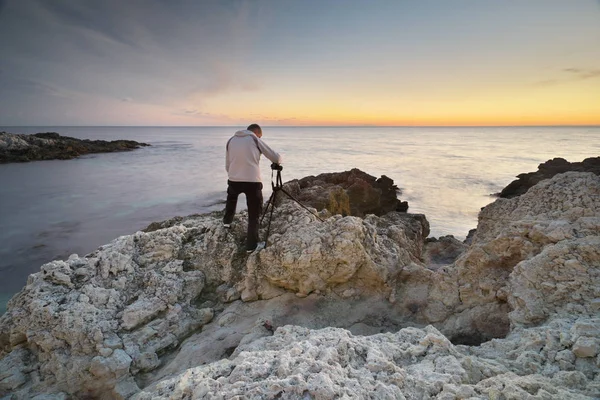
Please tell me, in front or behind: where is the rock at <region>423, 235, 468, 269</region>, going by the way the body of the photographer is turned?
in front

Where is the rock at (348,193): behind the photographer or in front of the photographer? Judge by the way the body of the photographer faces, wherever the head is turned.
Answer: in front

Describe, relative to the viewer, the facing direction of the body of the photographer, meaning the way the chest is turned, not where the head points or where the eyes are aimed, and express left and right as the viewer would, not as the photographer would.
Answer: facing away from the viewer and to the right of the viewer

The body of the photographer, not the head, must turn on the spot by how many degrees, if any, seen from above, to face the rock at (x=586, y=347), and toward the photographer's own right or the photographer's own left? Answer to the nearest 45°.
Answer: approximately 90° to the photographer's own right
